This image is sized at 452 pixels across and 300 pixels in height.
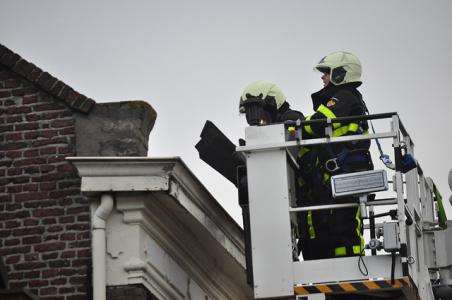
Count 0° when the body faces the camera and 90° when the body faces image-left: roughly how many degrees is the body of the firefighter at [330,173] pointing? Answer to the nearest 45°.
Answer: approximately 90°

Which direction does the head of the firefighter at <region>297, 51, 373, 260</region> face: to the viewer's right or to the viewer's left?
to the viewer's left

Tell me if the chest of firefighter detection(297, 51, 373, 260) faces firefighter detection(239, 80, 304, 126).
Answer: yes
